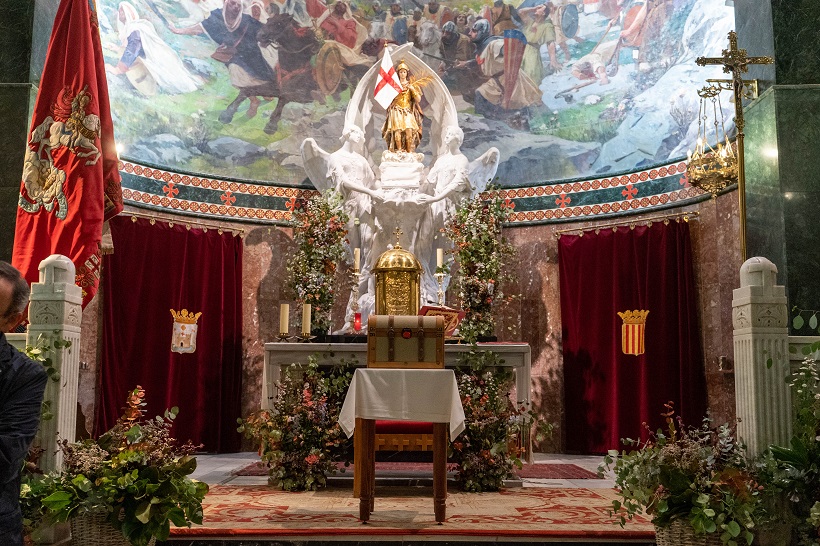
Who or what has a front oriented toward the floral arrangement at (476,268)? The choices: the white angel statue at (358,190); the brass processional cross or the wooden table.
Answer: the white angel statue

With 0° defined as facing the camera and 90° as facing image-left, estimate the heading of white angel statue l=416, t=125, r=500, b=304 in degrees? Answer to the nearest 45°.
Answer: approximately 45°

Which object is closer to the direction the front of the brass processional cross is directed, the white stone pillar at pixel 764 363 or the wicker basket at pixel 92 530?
the white stone pillar
